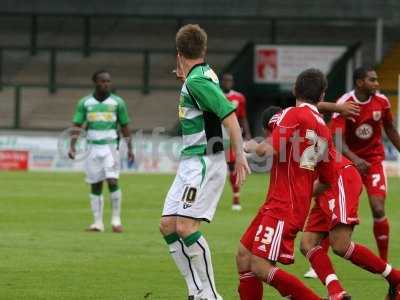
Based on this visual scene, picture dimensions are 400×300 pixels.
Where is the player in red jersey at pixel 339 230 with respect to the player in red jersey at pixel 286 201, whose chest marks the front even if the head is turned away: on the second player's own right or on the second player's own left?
on the second player's own right

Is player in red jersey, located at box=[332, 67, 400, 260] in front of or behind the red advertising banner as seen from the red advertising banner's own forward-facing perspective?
in front

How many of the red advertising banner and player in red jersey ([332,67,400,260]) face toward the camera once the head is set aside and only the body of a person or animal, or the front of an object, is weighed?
2

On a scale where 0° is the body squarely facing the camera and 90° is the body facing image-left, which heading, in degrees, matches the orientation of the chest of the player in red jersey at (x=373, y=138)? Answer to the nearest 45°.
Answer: approximately 0°

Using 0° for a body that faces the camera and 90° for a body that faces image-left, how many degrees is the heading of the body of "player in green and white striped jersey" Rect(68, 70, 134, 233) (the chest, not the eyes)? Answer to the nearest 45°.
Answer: approximately 0°

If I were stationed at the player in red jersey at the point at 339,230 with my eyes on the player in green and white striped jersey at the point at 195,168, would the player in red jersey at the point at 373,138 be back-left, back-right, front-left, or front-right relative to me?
back-right
